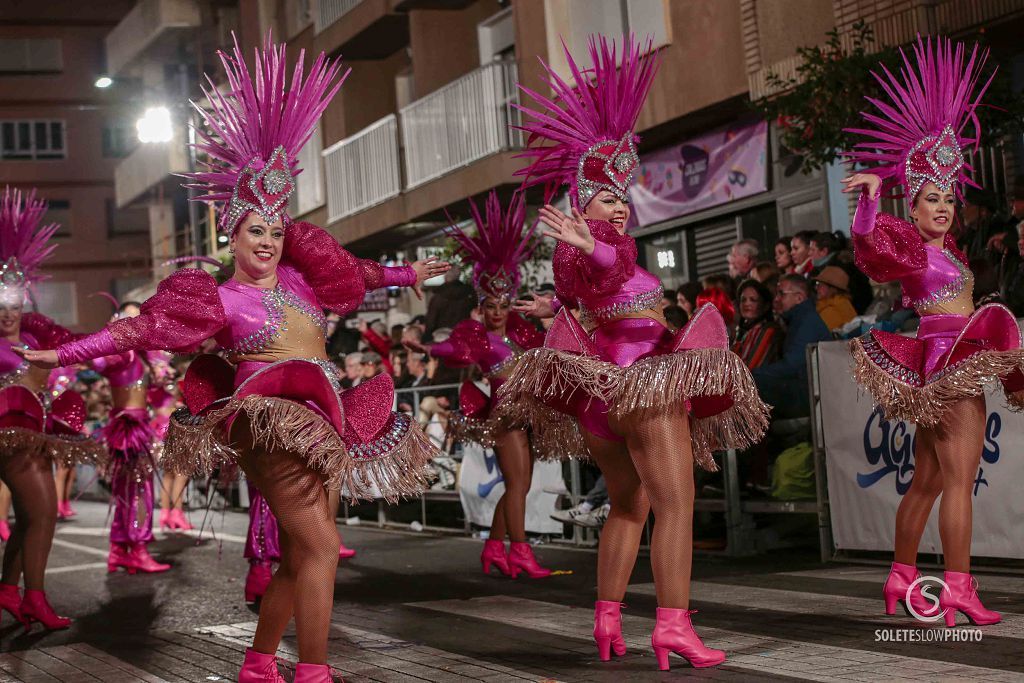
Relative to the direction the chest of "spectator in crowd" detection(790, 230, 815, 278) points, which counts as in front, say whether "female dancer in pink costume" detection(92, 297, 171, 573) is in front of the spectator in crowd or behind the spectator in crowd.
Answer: in front

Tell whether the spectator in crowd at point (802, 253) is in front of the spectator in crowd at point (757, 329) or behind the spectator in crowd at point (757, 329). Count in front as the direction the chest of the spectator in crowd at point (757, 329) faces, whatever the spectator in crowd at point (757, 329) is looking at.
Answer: behind

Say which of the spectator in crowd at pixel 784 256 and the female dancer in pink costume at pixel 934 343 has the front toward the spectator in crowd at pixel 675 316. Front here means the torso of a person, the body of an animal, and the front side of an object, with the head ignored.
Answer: the spectator in crowd at pixel 784 256

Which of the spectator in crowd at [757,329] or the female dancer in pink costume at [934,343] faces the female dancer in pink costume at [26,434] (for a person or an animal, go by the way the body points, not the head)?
the spectator in crowd

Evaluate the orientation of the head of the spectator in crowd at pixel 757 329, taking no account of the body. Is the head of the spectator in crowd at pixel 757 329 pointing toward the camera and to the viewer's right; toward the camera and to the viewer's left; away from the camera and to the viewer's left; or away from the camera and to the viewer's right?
toward the camera and to the viewer's left

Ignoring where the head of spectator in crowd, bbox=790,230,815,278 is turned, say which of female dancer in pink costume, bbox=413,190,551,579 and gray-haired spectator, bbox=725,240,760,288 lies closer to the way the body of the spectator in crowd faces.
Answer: the female dancer in pink costume

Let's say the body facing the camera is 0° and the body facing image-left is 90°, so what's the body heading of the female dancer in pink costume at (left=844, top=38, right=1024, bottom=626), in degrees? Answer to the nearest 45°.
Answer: approximately 315°

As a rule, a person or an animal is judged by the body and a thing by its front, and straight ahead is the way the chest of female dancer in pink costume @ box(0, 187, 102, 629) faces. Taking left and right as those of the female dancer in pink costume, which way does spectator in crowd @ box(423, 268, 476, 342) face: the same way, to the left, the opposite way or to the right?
to the right
